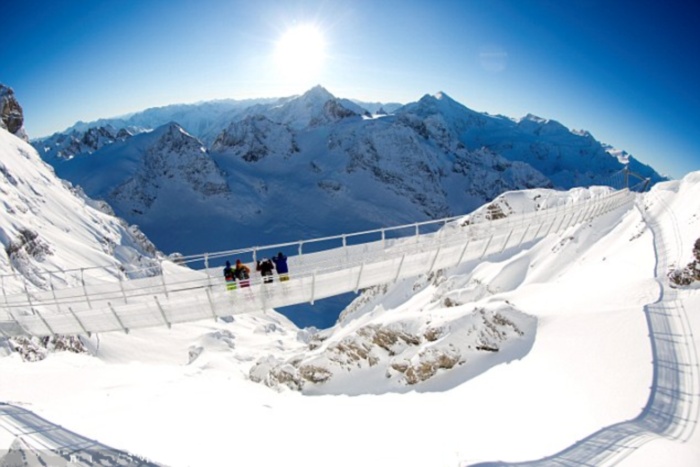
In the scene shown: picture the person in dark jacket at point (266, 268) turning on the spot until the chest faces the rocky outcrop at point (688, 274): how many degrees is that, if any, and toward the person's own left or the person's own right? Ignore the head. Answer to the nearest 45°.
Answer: approximately 90° to the person's own right

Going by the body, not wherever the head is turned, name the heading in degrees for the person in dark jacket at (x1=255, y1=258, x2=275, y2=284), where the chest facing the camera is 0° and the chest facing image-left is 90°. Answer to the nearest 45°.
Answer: approximately 180°
